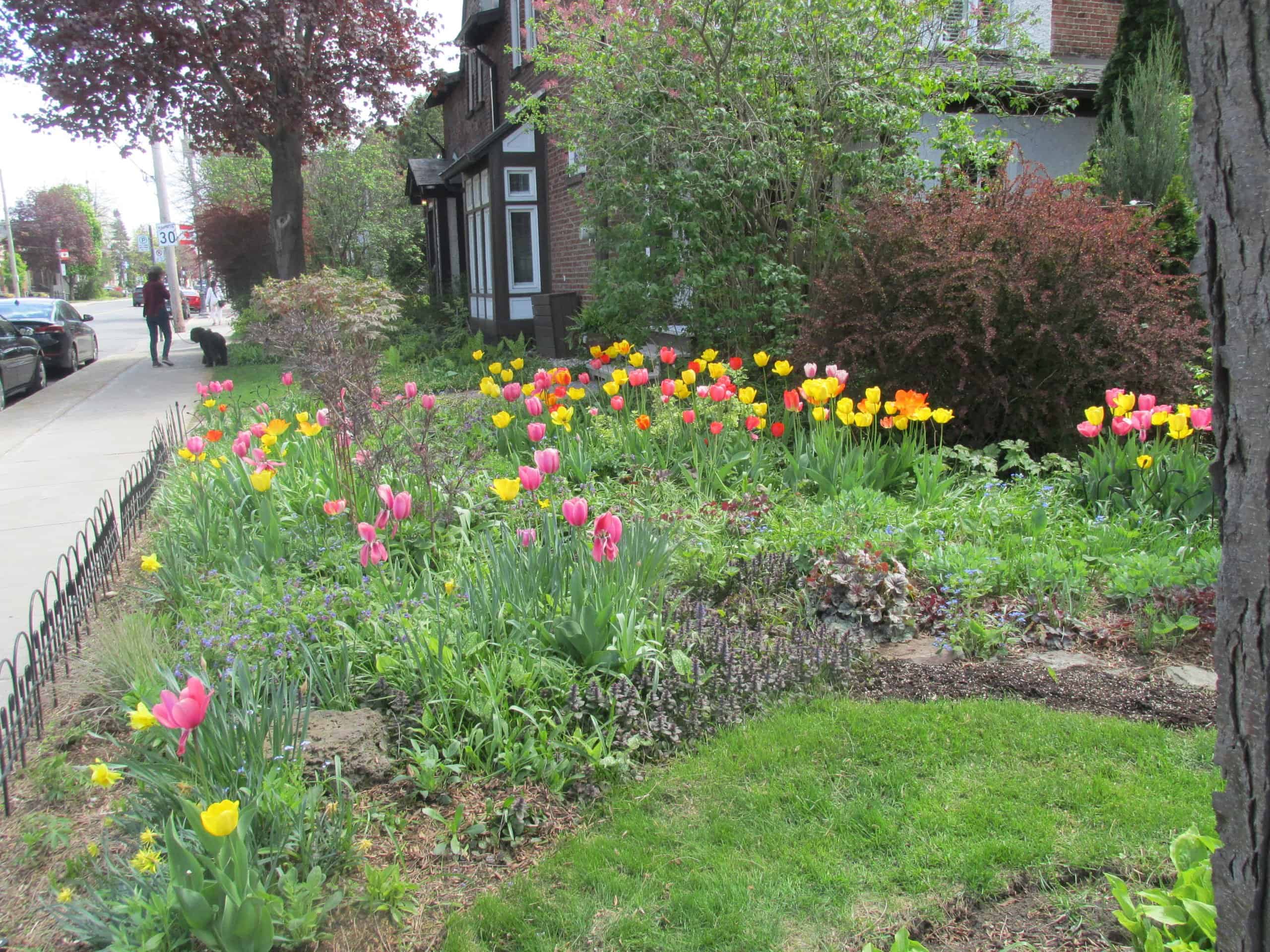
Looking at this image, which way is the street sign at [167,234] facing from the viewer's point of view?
toward the camera

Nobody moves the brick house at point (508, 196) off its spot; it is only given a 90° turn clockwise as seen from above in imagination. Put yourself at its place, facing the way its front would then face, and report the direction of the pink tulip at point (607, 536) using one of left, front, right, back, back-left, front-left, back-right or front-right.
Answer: back

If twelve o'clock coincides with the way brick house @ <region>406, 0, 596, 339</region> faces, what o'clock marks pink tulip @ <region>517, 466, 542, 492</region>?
The pink tulip is roughly at 9 o'clock from the brick house.

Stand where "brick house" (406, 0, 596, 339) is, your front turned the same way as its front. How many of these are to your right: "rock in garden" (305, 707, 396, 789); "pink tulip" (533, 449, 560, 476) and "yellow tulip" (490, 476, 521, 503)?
0

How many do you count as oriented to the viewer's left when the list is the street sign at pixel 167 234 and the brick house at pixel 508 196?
1

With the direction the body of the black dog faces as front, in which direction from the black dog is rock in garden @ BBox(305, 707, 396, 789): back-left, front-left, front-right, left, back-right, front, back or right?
front-left

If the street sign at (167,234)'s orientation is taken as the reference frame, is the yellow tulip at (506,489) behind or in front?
in front

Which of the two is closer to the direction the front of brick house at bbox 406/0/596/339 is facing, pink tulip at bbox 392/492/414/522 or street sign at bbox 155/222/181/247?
the street sign

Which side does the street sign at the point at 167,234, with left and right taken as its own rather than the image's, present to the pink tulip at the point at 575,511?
front

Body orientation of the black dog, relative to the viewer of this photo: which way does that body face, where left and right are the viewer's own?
facing the viewer and to the left of the viewer

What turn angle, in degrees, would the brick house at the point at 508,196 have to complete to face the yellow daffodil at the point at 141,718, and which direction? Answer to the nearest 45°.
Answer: approximately 90° to its left

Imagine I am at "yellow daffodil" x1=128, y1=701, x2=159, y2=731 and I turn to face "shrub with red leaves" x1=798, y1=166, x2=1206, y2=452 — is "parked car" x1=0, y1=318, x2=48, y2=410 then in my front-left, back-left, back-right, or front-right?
front-left

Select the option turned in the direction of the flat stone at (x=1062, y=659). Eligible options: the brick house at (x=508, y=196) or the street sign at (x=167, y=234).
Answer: the street sign

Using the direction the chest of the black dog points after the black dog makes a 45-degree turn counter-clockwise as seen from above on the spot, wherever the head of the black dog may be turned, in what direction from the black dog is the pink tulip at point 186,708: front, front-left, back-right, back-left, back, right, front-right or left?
front

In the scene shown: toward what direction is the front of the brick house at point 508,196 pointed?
to the viewer's left
